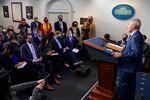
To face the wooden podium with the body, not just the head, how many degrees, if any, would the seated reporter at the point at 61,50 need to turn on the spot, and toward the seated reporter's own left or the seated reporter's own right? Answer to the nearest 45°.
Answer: approximately 45° to the seated reporter's own right

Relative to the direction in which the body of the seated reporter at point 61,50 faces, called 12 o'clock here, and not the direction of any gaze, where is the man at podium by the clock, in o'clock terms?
The man at podium is roughly at 1 o'clock from the seated reporter.

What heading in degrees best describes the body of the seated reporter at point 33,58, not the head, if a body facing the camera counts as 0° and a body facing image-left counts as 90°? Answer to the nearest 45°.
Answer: approximately 315°

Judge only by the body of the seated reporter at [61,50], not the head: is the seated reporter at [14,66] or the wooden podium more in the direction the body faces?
the wooden podium

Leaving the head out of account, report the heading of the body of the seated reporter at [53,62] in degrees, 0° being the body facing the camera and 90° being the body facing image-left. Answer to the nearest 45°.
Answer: approximately 315°

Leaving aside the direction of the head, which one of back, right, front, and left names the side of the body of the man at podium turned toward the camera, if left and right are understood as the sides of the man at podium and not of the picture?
left

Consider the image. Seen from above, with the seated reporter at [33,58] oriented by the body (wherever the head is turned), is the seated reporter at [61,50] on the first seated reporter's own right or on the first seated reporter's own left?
on the first seated reporter's own left
